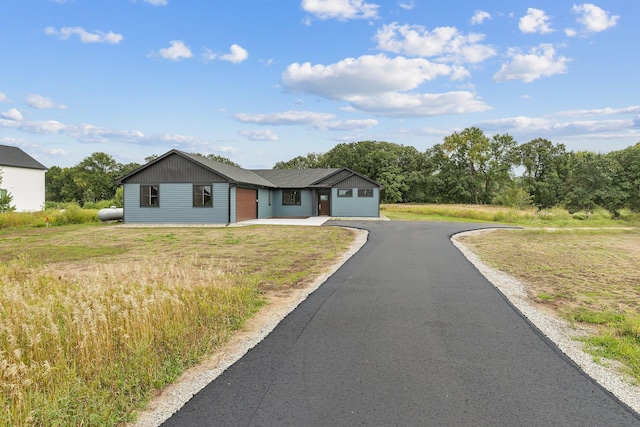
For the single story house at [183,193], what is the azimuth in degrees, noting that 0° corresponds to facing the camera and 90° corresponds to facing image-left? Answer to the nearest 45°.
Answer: approximately 0°

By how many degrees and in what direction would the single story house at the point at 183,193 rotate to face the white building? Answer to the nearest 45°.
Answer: approximately 135° to its right

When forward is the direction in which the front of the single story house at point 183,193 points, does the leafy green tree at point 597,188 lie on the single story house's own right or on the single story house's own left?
on the single story house's own left
